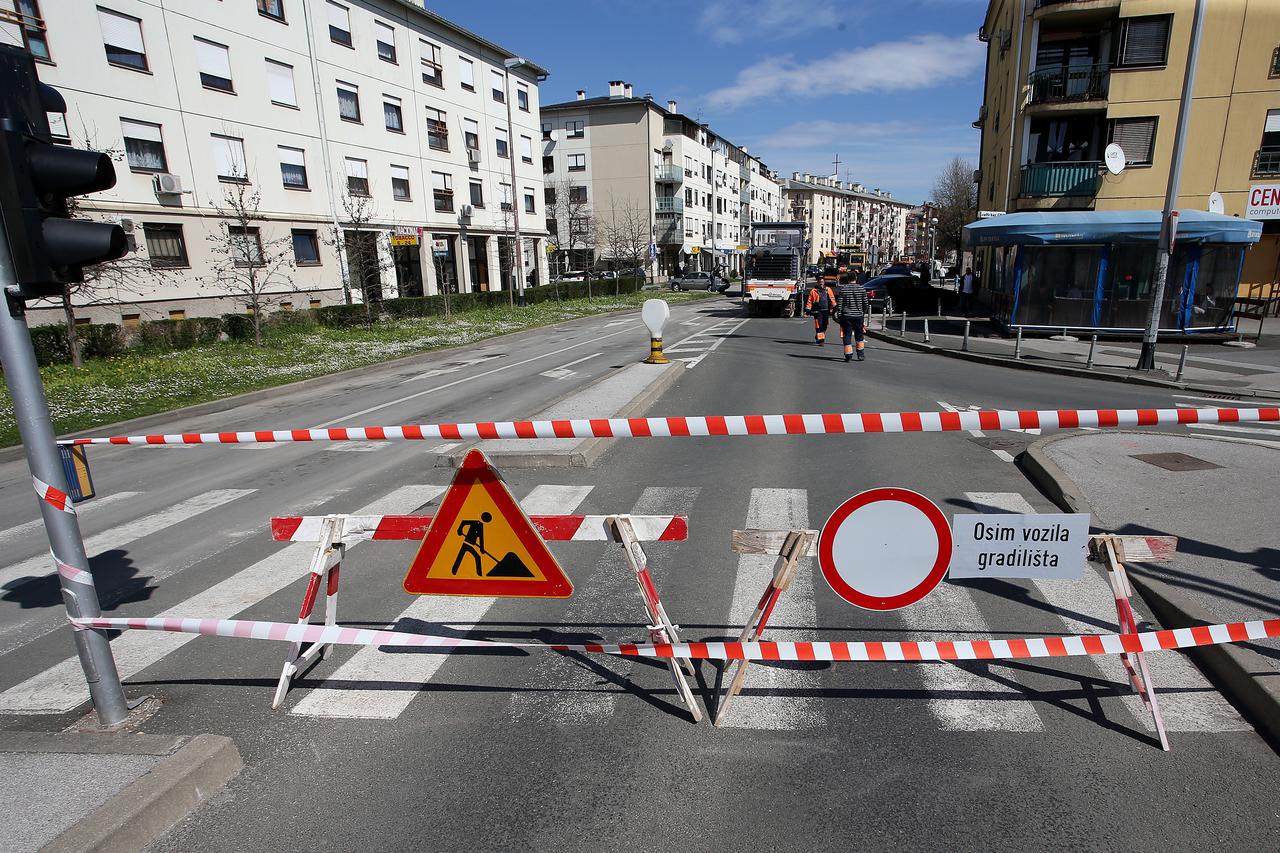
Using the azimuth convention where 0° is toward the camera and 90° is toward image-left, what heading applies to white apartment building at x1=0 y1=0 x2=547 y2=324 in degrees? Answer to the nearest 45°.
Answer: approximately 315°

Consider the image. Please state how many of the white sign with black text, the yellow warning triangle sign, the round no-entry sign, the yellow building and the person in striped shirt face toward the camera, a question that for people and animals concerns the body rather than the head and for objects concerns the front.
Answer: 4

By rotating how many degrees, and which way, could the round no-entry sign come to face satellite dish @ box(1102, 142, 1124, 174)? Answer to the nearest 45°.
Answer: approximately 180°

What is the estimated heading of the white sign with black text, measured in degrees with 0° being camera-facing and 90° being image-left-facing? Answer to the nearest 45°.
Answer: approximately 0°

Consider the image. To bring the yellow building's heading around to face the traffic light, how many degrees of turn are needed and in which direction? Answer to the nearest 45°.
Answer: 0° — it already faces it

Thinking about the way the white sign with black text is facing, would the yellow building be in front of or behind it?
behind

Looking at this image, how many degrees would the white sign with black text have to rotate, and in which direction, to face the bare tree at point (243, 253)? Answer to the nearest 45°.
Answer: approximately 135° to its right
